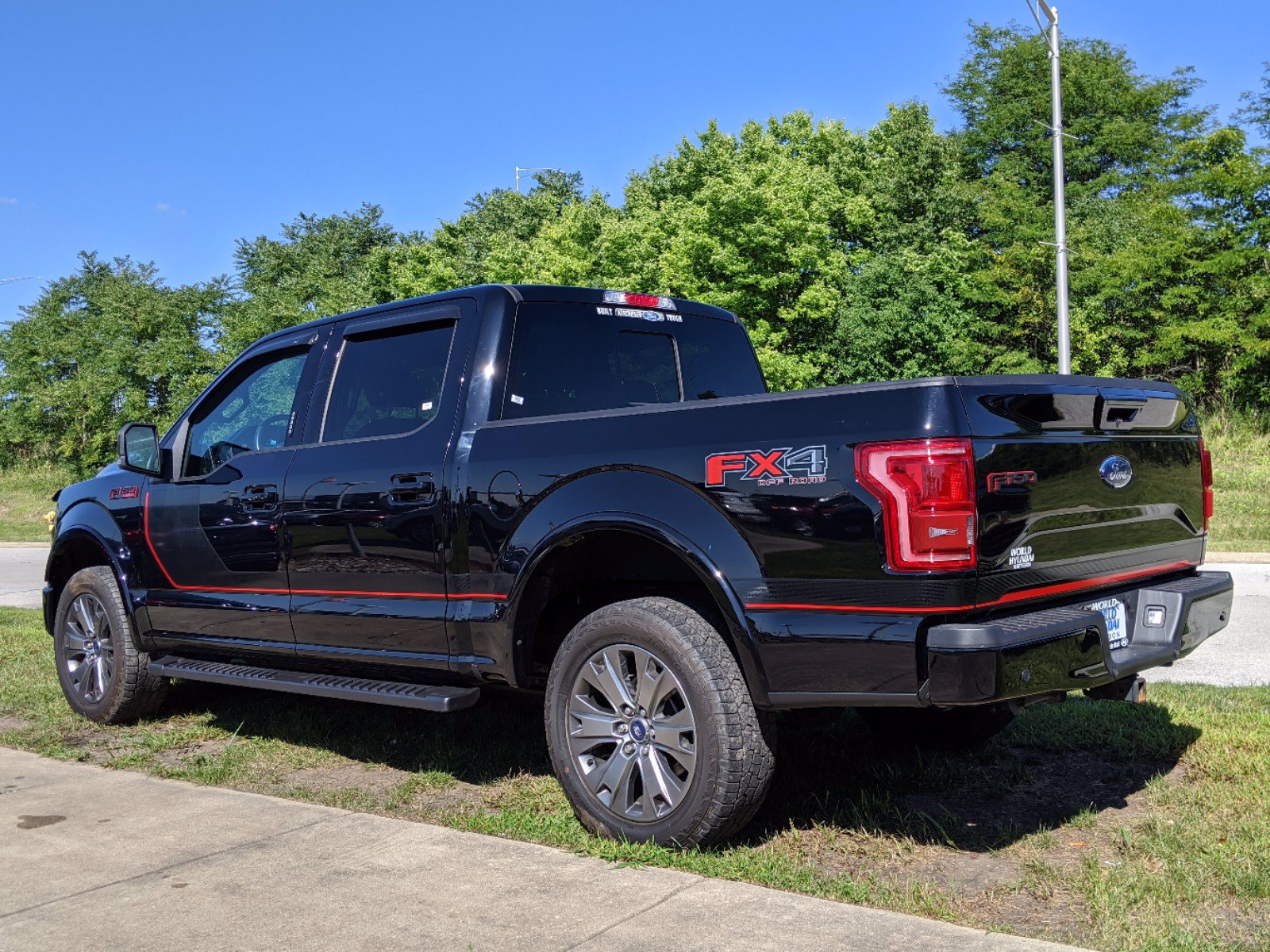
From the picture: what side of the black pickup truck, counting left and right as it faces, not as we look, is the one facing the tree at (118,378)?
front

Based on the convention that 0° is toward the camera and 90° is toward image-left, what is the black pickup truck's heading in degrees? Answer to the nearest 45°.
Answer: approximately 135°

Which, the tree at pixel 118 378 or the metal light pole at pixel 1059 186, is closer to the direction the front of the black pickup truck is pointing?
the tree

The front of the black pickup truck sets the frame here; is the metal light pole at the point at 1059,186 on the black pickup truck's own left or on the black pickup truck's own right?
on the black pickup truck's own right

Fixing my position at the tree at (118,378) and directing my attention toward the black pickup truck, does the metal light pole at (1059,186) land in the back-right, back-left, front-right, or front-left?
front-left
